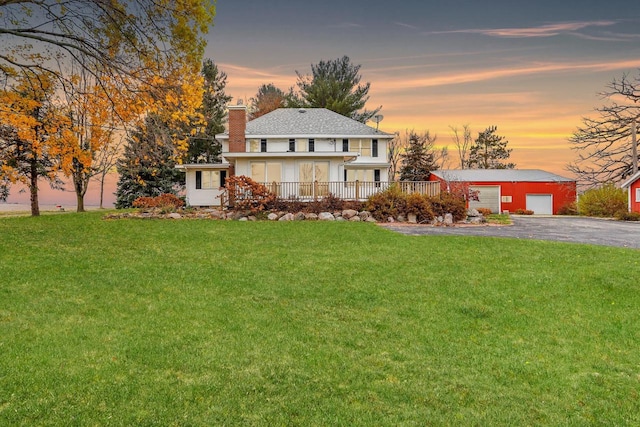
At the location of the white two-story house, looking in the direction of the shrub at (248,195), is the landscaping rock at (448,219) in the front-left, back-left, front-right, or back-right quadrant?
front-left

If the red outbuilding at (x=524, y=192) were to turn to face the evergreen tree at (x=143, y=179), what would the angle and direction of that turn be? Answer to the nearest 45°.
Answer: approximately 90° to its right

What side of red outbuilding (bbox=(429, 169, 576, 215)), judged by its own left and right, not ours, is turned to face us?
front

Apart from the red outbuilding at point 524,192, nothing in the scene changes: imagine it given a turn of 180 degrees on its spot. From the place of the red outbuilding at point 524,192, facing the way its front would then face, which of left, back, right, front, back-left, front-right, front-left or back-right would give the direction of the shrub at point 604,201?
back-right

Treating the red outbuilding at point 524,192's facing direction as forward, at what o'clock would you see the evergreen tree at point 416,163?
The evergreen tree is roughly at 4 o'clock from the red outbuilding.

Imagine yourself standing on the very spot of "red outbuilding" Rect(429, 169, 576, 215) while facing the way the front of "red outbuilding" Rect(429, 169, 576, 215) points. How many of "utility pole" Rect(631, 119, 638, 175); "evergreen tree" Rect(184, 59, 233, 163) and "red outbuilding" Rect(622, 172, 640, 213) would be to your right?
1

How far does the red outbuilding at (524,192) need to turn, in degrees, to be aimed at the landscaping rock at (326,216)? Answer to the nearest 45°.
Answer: approximately 45° to its right

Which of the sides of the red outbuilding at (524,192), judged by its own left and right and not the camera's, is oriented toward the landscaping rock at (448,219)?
front

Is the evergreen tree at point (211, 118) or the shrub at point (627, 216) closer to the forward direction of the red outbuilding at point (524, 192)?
the shrub

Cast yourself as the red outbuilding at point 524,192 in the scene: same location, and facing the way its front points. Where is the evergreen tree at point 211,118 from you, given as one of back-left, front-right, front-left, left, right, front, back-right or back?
right

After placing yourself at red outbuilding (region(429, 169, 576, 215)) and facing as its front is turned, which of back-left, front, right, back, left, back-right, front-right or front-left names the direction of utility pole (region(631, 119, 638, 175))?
front-left

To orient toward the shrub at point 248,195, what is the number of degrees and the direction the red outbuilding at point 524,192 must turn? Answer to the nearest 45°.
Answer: approximately 45° to its right

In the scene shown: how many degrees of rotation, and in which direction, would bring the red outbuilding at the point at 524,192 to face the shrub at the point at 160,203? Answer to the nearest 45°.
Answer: approximately 45° to its right
